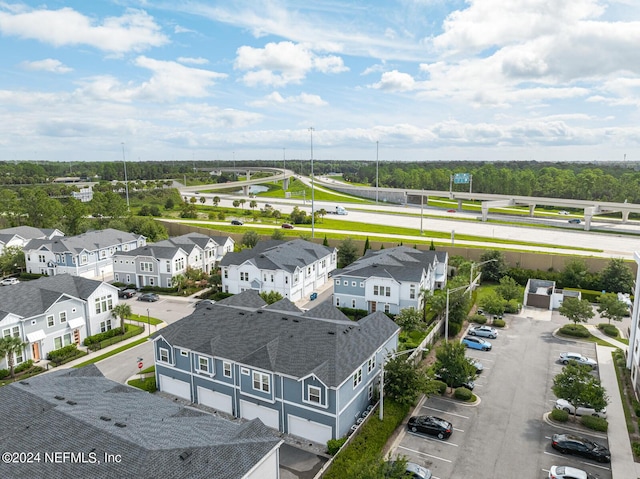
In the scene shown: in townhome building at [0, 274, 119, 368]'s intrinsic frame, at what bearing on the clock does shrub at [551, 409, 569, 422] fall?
The shrub is roughly at 12 o'clock from the townhome building.

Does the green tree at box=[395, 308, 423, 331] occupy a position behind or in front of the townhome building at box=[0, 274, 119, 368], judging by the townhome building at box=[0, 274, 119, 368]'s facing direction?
in front

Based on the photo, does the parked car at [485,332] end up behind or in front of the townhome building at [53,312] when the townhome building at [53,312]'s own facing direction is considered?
in front

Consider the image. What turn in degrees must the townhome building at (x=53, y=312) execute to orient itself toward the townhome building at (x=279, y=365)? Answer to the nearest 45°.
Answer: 0° — it already faces it

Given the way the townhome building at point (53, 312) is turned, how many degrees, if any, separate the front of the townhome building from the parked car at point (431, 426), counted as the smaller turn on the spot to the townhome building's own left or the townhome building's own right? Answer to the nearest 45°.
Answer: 0° — it already faces it

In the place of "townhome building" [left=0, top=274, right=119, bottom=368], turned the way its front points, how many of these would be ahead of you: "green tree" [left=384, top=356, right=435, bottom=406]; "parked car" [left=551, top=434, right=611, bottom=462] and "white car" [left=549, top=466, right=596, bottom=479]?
3

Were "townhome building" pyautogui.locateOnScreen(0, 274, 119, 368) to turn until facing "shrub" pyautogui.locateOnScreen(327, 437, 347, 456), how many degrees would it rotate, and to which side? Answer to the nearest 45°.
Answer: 0° — it already faces it

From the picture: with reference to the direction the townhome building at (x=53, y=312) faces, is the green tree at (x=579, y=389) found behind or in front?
in front

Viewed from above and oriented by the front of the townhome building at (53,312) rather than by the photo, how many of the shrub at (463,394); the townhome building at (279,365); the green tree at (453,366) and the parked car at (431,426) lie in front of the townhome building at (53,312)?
4

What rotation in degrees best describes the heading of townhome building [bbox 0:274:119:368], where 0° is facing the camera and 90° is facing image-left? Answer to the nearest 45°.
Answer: approximately 315°
